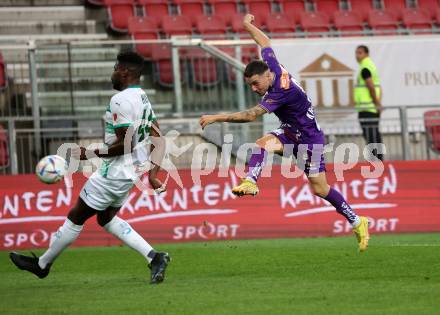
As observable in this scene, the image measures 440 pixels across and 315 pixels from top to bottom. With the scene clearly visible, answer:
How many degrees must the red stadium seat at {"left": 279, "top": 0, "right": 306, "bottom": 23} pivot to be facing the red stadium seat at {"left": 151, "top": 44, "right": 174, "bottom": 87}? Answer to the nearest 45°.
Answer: approximately 45° to its right

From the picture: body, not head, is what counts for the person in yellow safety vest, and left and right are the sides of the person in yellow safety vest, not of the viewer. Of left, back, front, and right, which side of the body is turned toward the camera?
left

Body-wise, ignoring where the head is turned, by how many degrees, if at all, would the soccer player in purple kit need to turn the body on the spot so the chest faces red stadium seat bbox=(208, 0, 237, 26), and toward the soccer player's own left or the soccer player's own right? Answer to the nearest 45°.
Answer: approximately 90° to the soccer player's own right

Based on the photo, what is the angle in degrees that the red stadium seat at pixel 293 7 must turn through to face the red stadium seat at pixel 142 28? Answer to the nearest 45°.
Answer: approximately 45° to its right

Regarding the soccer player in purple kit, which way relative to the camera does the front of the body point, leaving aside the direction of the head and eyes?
to the viewer's left
